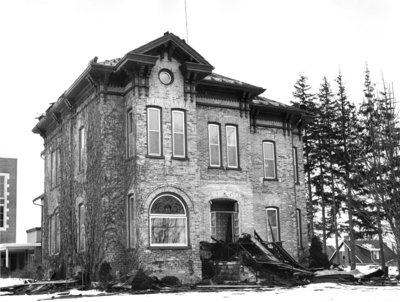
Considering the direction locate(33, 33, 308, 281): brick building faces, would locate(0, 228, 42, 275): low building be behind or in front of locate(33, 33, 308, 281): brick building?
behind

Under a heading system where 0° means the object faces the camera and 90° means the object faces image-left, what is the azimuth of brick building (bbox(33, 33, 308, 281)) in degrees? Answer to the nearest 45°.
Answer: approximately 315°
